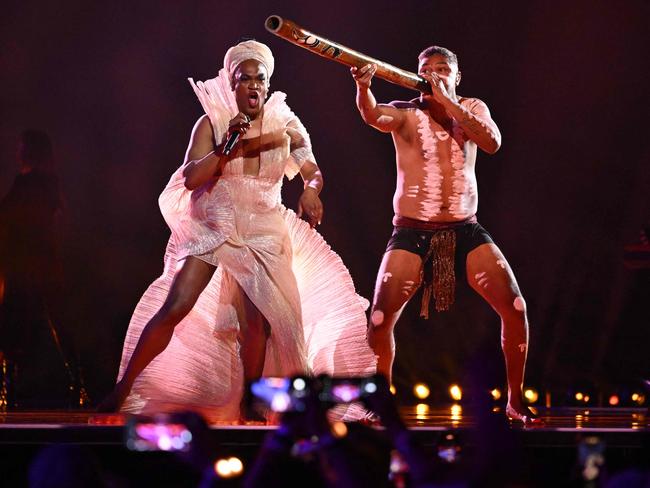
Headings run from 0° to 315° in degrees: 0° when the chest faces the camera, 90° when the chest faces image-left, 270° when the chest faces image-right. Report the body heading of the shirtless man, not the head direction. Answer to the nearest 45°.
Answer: approximately 0°

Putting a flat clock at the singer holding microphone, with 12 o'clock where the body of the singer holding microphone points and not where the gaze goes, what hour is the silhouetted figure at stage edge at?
The silhouetted figure at stage edge is roughly at 5 o'clock from the singer holding microphone.

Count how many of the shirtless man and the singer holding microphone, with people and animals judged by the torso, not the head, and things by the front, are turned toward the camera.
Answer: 2

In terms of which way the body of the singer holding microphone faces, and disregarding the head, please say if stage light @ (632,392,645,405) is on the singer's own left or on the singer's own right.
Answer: on the singer's own left

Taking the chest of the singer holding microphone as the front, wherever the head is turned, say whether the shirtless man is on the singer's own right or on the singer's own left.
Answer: on the singer's own left

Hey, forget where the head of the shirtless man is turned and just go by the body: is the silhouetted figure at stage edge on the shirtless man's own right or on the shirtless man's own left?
on the shirtless man's own right
